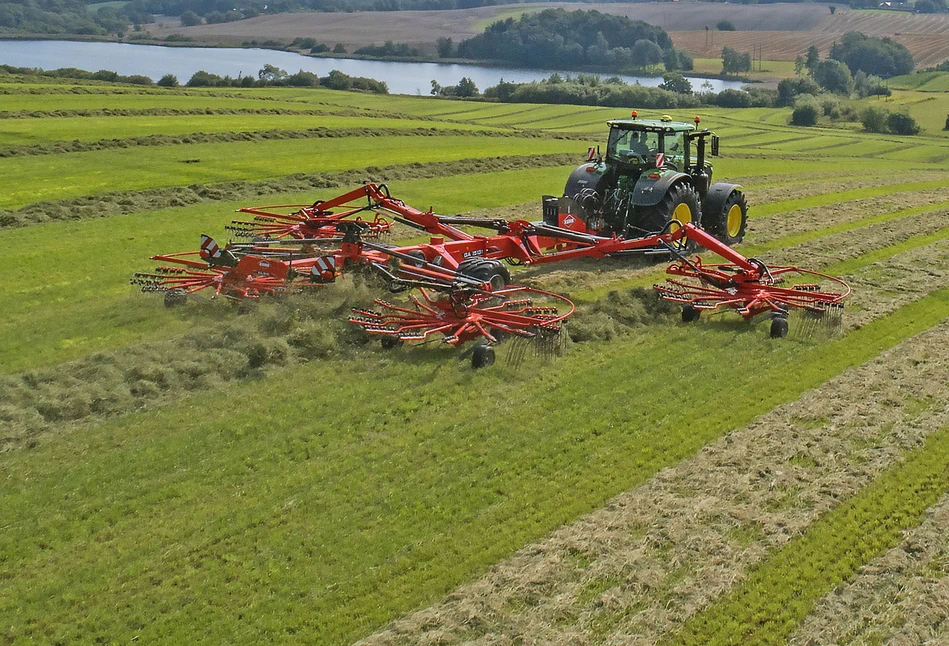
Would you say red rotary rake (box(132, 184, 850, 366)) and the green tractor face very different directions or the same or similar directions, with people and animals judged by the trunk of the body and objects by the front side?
same or similar directions

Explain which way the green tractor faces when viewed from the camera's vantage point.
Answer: facing away from the viewer and to the right of the viewer

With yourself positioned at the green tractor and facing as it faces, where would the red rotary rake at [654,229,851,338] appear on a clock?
The red rotary rake is roughly at 4 o'clock from the green tractor.

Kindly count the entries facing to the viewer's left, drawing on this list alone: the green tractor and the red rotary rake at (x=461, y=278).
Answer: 0

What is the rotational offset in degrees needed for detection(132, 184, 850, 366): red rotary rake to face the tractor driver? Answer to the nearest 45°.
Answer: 0° — it already faces them

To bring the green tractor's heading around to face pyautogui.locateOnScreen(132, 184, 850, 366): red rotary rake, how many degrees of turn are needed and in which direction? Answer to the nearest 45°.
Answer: approximately 180°

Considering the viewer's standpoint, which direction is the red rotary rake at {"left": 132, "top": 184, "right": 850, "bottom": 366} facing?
facing away from the viewer and to the right of the viewer

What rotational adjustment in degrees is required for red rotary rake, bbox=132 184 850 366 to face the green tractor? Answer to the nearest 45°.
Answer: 0° — it already faces it
